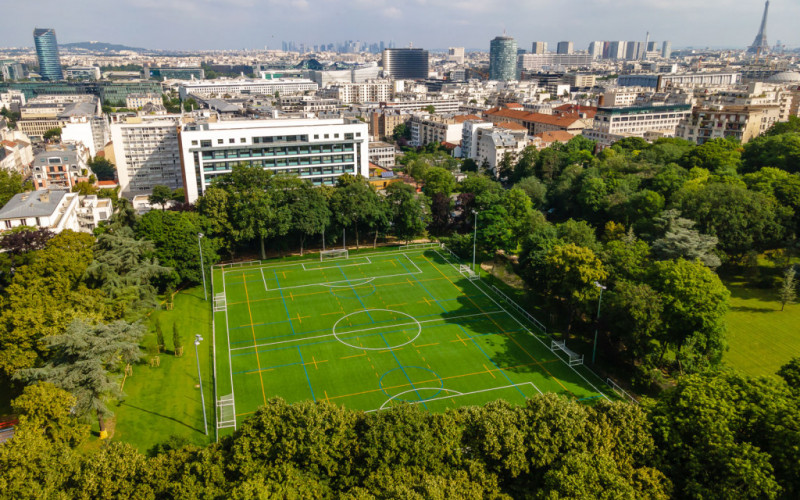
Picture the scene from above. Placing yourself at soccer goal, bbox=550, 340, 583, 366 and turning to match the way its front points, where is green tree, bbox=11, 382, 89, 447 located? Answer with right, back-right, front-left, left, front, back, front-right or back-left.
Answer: front

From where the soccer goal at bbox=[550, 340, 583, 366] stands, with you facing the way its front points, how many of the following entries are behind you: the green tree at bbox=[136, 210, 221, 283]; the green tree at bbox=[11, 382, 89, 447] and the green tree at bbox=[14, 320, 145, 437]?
0

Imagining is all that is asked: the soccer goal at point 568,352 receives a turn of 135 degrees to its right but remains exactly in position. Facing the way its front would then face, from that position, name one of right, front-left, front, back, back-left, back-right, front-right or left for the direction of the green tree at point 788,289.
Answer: front-right

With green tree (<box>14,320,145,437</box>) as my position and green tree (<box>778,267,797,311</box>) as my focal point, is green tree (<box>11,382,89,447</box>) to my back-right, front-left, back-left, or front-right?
back-right

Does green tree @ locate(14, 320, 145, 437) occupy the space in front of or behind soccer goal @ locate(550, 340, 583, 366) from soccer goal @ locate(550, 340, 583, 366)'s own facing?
in front

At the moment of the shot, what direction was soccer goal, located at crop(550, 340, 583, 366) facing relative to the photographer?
facing the viewer and to the left of the viewer

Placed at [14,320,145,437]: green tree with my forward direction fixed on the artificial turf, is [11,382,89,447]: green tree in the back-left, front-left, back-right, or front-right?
back-right

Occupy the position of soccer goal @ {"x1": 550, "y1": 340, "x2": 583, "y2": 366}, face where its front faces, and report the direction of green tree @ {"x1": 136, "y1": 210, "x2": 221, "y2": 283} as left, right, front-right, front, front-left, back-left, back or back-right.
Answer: front-right

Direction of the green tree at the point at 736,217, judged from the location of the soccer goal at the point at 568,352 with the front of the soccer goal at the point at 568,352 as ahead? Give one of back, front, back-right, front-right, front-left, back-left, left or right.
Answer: back

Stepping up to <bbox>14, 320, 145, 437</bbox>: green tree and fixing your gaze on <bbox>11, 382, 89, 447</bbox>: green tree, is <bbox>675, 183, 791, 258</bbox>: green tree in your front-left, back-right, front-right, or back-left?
back-left

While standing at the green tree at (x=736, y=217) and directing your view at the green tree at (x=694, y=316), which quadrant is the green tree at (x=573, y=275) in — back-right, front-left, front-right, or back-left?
front-right

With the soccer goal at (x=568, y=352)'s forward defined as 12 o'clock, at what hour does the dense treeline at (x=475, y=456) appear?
The dense treeline is roughly at 11 o'clock from the soccer goal.

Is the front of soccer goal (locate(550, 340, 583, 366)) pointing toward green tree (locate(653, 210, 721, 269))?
no
